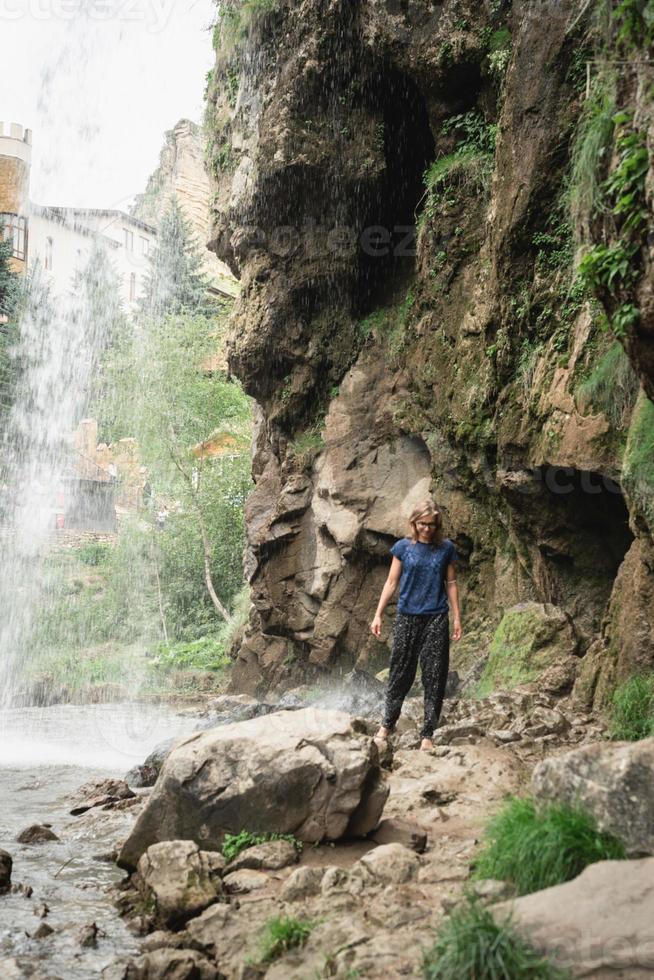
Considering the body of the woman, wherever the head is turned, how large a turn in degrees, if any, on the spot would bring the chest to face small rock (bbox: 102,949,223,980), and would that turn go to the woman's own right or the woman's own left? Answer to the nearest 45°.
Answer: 0° — they already face it

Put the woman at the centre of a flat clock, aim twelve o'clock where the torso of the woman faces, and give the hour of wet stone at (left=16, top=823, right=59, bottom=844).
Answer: The wet stone is roughly at 3 o'clock from the woman.

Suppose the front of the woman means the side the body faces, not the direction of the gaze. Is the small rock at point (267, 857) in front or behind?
in front

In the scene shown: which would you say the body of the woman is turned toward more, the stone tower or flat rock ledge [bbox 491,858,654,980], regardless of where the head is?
the flat rock ledge

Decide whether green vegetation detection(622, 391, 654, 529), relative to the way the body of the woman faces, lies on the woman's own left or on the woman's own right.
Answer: on the woman's own left

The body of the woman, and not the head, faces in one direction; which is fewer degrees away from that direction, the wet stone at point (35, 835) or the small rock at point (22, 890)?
the small rock

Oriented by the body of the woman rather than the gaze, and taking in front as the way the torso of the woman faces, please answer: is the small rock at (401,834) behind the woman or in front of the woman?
in front

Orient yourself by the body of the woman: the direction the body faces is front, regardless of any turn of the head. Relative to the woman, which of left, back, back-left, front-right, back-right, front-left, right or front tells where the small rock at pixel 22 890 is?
front-right

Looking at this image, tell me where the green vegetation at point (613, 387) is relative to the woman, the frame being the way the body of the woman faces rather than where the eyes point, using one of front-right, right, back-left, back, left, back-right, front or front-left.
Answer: back-left

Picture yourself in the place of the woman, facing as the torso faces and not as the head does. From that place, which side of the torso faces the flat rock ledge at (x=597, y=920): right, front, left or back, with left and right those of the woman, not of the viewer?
front

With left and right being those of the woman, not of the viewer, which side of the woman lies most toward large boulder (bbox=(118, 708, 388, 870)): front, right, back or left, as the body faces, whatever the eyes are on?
front
